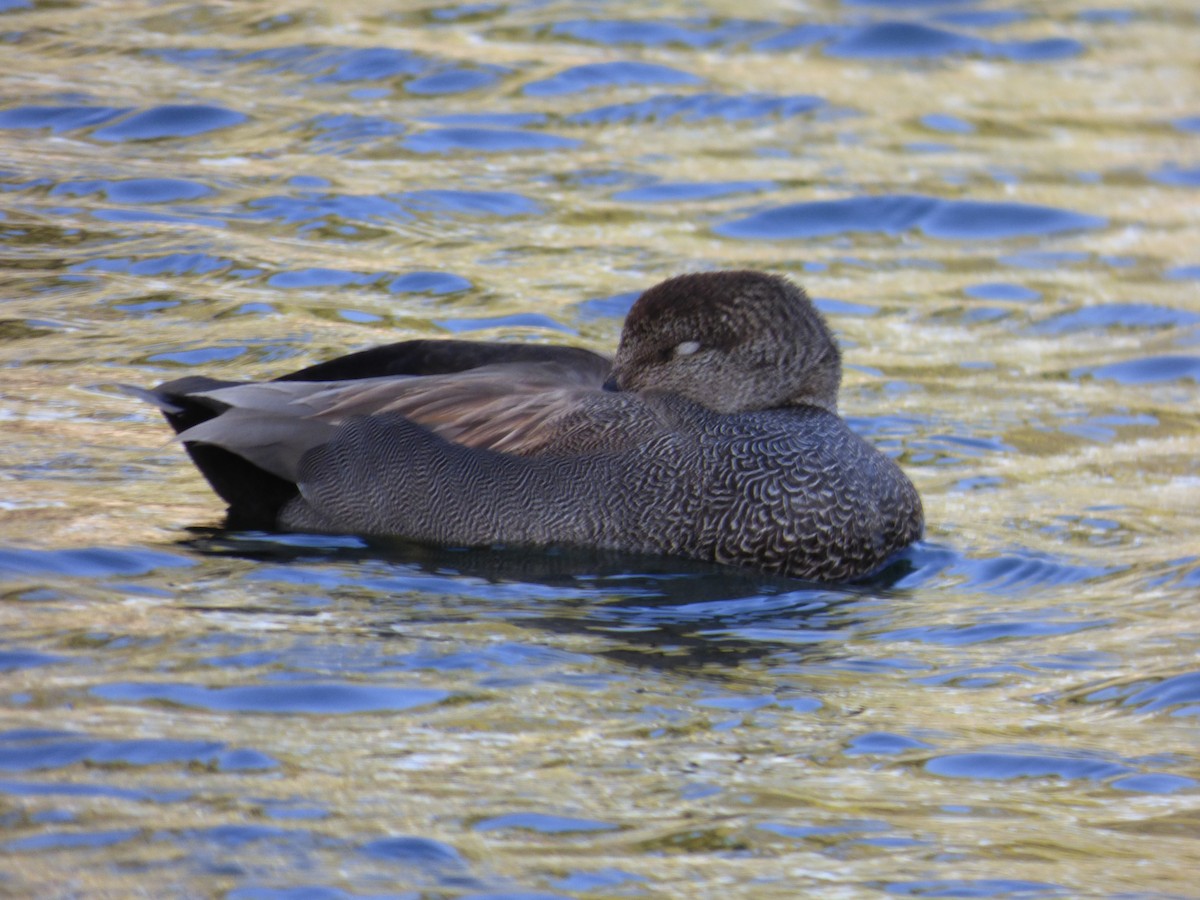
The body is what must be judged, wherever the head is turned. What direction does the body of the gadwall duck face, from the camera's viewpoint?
to the viewer's right
